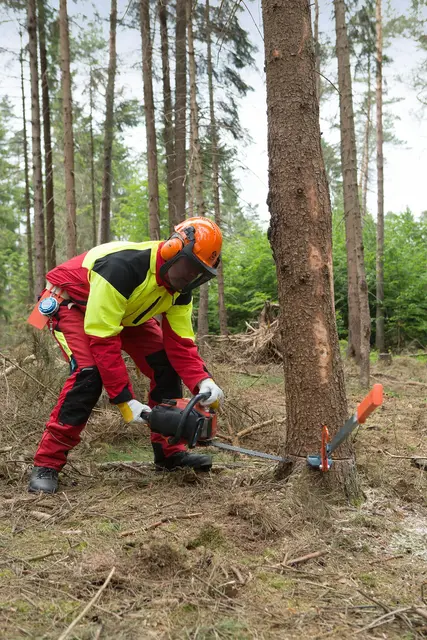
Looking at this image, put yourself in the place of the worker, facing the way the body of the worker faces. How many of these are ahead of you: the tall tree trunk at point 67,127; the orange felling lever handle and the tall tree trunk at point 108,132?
1

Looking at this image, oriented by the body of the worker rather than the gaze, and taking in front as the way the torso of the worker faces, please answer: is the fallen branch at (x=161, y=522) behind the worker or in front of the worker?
in front

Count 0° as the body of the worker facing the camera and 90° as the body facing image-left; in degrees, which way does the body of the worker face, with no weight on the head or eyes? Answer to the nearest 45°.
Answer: approximately 315°

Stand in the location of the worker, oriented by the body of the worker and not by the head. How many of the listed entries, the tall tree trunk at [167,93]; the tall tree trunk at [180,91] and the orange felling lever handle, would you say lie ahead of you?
1

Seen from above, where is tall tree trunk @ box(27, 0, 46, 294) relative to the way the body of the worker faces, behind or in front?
behind

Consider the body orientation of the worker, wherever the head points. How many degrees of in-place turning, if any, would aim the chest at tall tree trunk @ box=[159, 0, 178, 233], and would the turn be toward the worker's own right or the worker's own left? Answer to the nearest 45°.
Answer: approximately 135° to the worker's own left

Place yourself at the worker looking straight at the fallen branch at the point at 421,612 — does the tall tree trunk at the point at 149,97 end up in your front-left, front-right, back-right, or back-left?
back-left

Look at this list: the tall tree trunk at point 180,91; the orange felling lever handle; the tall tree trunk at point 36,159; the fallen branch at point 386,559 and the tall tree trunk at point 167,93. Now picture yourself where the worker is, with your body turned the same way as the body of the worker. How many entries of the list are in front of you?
2

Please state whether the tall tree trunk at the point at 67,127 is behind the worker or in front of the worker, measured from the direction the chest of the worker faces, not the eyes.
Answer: behind

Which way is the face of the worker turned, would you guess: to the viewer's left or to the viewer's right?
to the viewer's right

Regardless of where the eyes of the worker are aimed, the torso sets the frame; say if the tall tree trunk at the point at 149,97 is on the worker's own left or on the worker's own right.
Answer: on the worker's own left

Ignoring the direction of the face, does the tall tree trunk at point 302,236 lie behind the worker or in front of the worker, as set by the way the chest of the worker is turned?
in front
